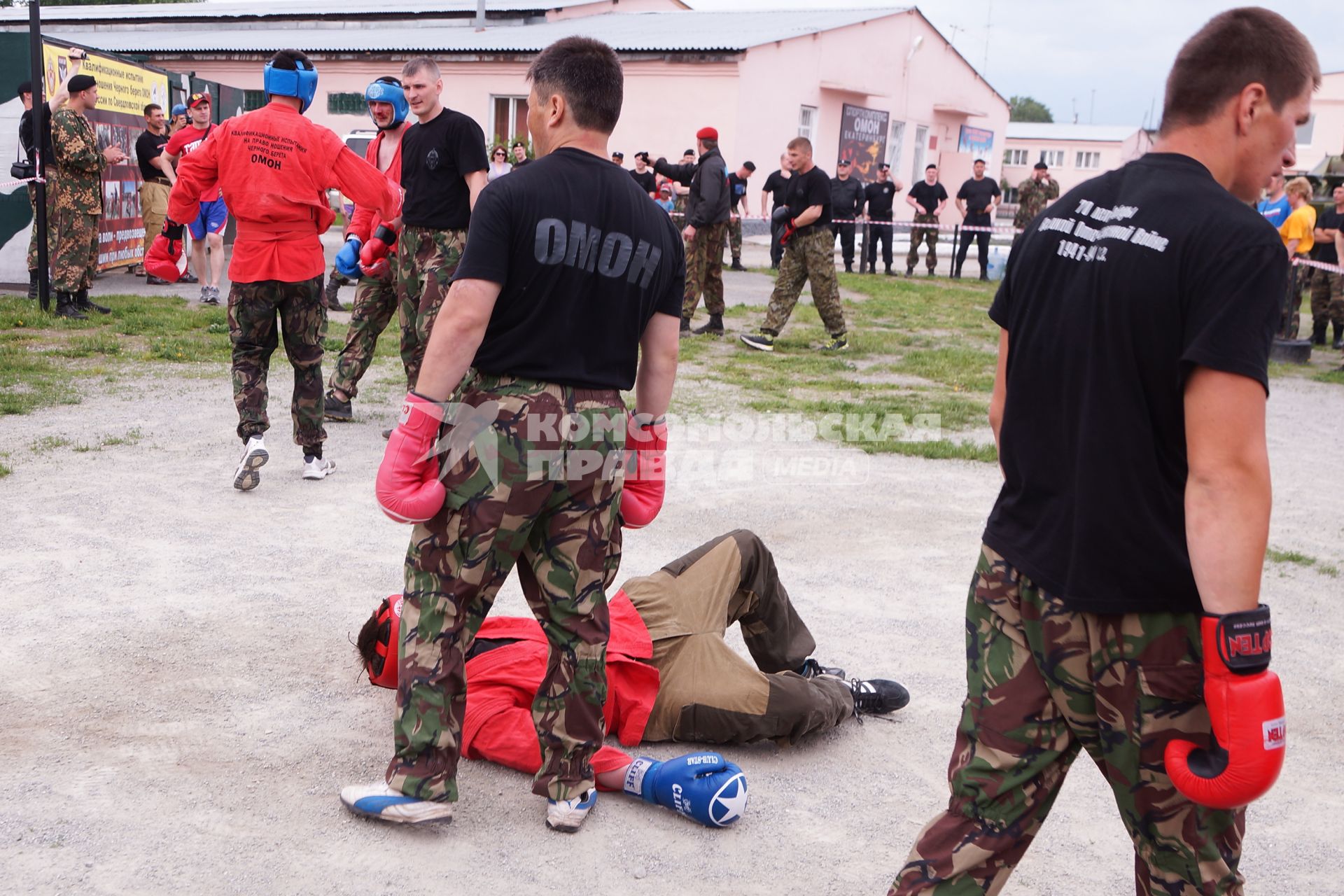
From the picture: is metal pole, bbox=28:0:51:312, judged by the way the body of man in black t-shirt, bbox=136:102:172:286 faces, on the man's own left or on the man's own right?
on the man's own right

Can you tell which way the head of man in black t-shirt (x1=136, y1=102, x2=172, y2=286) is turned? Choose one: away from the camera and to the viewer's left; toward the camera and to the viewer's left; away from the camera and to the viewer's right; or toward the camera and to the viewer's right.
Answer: toward the camera and to the viewer's right

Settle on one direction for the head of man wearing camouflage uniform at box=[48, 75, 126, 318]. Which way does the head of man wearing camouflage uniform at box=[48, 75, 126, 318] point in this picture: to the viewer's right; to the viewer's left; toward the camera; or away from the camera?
to the viewer's right

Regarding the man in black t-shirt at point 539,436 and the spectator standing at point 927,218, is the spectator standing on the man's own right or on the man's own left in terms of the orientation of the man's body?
on the man's own right

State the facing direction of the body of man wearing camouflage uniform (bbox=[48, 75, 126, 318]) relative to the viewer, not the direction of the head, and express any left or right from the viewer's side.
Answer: facing to the right of the viewer

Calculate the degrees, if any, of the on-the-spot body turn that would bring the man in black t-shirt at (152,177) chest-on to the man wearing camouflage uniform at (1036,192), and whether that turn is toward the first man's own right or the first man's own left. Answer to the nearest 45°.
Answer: approximately 45° to the first man's own left

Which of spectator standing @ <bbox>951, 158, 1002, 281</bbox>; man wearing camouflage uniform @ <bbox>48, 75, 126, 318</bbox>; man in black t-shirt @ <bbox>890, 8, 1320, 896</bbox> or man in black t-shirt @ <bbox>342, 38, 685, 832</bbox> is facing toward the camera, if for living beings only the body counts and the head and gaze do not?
the spectator standing
